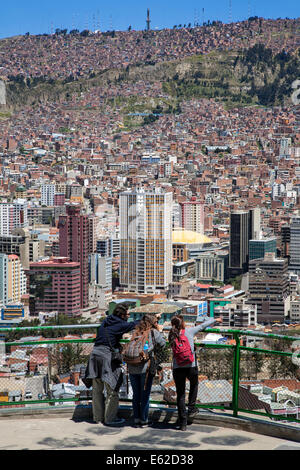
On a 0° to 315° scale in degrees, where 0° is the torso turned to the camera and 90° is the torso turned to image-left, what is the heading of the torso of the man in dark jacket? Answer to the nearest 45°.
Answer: approximately 225°

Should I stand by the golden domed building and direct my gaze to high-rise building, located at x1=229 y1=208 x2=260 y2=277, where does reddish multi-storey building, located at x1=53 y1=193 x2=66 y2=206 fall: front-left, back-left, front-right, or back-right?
back-left

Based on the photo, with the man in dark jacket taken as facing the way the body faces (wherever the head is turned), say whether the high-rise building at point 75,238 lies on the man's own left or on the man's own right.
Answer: on the man's own left

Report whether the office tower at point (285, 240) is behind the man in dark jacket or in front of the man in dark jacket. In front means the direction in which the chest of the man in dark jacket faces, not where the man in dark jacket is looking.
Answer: in front

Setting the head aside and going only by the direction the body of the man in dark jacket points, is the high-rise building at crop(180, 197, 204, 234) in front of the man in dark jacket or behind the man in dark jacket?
in front

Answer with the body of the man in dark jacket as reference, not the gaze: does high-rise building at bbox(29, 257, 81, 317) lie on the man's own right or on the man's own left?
on the man's own left

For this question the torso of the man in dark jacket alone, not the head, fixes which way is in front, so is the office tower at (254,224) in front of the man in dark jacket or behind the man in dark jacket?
in front

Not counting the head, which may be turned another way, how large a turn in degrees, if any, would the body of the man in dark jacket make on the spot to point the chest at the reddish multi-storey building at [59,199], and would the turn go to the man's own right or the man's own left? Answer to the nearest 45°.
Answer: approximately 45° to the man's own left

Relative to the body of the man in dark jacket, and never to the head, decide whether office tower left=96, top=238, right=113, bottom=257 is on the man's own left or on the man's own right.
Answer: on the man's own left

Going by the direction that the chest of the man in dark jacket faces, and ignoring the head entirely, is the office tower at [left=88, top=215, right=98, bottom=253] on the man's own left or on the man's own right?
on the man's own left

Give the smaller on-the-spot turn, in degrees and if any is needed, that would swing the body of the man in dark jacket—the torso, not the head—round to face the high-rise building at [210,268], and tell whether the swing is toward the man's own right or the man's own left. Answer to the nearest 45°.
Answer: approximately 45° to the man's own left
